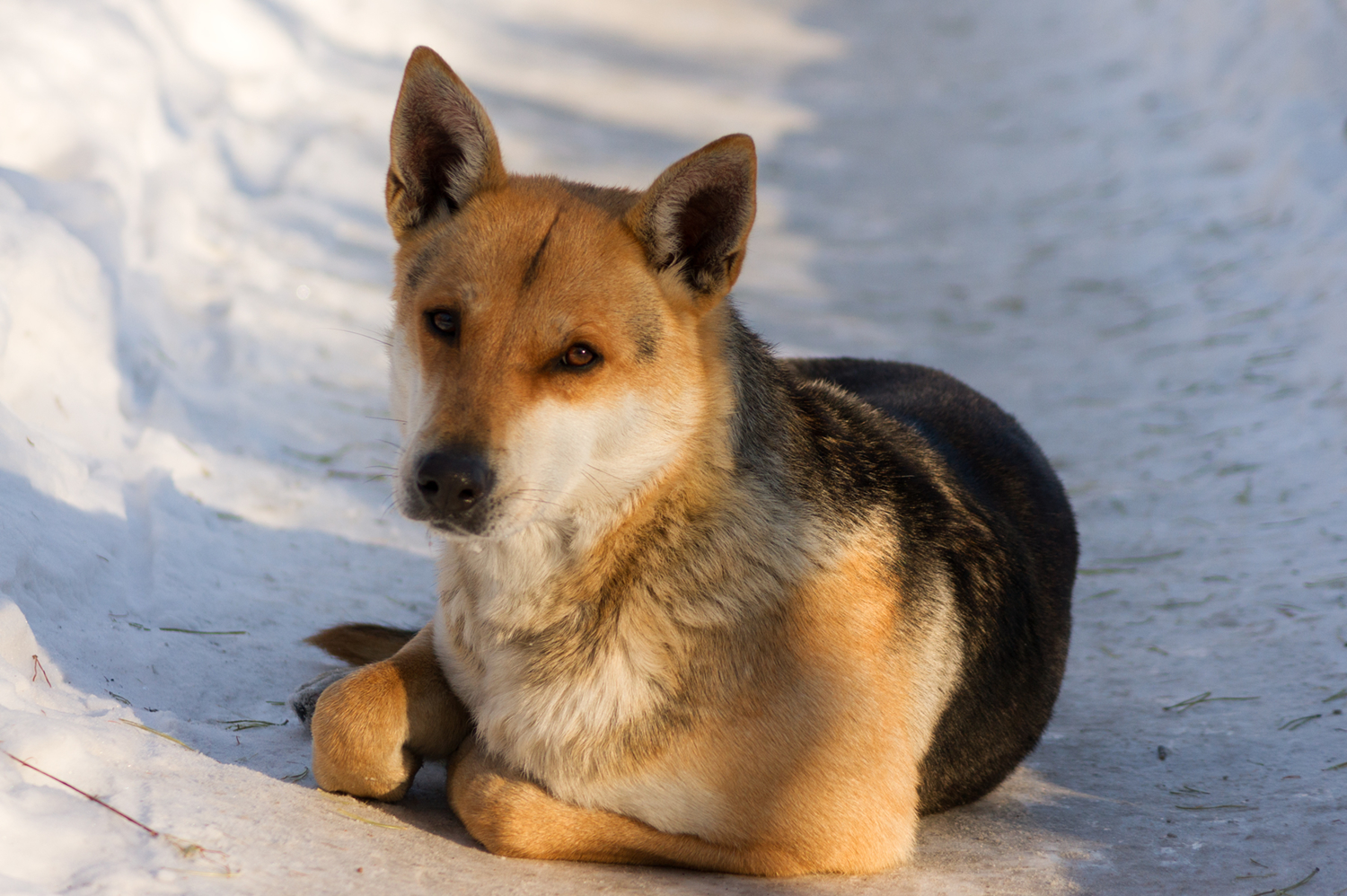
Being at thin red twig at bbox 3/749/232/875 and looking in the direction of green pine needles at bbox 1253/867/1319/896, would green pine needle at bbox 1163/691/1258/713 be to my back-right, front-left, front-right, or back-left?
front-left

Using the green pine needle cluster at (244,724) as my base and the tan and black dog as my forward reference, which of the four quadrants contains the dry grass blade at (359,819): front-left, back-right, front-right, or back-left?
front-right

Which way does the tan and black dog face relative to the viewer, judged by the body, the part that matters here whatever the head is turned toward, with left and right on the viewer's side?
facing the viewer and to the left of the viewer

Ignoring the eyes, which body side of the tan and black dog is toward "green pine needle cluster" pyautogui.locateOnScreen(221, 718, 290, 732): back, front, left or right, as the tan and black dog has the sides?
right

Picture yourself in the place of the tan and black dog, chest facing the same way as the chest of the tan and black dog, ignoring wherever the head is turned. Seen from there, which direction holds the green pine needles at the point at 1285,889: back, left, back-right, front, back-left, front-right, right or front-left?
back-left

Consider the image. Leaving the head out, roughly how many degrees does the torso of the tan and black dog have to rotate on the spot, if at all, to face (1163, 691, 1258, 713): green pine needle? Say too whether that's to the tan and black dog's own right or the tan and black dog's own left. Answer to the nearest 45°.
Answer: approximately 180°

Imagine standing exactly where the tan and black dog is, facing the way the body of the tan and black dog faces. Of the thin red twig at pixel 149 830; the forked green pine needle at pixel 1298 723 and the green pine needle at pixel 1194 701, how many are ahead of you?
1

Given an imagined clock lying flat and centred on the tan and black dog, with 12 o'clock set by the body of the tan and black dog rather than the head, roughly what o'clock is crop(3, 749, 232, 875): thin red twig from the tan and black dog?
The thin red twig is roughly at 12 o'clock from the tan and black dog.

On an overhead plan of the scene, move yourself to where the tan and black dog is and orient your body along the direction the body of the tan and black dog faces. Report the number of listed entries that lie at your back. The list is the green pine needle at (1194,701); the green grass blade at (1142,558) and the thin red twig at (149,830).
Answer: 2

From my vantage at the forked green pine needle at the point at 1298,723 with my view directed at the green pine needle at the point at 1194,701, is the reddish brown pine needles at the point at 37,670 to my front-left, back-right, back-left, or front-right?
front-left

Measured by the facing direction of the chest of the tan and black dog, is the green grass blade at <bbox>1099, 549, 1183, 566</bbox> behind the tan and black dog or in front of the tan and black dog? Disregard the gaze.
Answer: behind

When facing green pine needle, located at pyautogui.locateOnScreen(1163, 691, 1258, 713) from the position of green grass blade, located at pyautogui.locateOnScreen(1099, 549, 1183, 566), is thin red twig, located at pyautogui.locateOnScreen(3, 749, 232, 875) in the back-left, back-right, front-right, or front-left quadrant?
front-right
